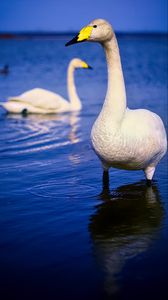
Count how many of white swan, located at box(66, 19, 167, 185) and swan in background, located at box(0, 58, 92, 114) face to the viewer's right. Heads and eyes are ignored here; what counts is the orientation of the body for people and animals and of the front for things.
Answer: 1

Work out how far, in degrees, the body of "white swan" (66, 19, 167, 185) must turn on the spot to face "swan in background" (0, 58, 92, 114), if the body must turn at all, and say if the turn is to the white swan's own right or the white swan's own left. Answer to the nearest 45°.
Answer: approximately 135° to the white swan's own right

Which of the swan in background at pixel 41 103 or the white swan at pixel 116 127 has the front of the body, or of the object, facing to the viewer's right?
the swan in background

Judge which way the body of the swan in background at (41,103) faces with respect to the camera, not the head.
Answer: to the viewer's right

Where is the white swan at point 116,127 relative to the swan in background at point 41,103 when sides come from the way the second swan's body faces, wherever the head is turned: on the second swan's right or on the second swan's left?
on the second swan's right

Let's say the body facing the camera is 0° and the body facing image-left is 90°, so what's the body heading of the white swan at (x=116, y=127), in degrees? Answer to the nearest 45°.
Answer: approximately 45°
